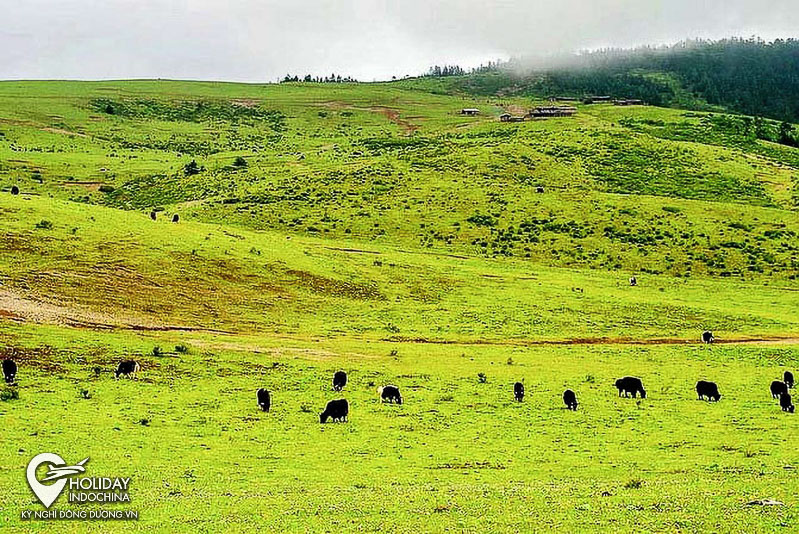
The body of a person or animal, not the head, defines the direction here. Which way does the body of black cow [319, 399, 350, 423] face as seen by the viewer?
to the viewer's left

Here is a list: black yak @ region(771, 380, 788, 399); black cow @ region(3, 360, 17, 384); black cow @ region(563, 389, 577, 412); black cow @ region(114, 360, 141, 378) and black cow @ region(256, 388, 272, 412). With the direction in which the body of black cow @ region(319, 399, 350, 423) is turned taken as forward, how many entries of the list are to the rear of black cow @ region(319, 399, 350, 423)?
2

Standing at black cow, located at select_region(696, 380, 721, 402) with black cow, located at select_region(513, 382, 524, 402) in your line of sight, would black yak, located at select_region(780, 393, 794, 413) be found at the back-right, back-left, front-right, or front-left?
back-left

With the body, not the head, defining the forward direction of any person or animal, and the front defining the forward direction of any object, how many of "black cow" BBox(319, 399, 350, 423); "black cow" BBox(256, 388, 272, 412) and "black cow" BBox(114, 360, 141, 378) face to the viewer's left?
2

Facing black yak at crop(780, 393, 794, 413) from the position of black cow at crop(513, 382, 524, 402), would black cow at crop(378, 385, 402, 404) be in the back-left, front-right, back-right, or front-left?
back-right

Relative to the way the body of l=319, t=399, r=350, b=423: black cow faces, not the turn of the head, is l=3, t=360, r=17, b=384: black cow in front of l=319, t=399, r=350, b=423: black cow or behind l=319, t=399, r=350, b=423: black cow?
in front

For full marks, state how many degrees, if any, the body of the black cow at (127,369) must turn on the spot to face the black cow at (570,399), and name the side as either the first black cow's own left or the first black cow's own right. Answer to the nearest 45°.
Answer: approximately 135° to the first black cow's own left

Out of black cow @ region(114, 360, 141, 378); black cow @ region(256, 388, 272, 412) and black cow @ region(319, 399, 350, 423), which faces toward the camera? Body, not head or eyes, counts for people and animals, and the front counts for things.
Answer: black cow @ region(256, 388, 272, 412)

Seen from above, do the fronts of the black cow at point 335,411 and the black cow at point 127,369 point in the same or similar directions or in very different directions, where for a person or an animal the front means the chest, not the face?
same or similar directions

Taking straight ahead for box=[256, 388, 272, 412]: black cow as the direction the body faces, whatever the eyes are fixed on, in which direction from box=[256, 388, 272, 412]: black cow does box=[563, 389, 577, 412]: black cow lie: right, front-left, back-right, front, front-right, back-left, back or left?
left

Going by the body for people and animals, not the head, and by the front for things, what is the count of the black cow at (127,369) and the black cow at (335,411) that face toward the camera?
0

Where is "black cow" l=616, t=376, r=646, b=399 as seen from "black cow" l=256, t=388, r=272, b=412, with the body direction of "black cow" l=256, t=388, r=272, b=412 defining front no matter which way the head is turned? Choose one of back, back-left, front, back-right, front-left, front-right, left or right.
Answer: left

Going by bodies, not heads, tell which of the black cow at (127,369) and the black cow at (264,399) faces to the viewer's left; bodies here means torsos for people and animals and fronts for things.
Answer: the black cow at (127,369)

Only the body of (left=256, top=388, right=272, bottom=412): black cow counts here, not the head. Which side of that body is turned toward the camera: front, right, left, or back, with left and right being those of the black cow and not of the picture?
front

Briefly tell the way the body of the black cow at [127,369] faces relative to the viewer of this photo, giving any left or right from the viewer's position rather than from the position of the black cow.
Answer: facing to the left of the viewer

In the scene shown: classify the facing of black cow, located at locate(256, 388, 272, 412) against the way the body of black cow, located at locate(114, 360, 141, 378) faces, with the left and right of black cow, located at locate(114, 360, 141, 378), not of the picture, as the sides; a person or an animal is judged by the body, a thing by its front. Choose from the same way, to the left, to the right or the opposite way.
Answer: to the left

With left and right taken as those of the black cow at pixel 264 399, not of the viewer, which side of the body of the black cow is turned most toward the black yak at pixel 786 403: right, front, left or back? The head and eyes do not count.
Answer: left

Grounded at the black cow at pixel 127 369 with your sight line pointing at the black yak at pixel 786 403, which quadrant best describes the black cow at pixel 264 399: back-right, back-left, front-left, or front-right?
front-right

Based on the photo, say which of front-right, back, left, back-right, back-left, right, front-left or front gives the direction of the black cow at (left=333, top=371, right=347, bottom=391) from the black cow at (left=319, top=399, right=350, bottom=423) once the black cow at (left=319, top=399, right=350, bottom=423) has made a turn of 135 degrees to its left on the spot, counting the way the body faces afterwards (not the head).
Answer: back-left

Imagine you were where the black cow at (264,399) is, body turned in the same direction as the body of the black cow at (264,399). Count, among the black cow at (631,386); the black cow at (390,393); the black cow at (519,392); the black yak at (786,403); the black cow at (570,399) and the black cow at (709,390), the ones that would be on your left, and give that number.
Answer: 6

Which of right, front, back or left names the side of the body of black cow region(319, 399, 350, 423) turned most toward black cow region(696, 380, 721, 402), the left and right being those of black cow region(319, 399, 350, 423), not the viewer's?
back
